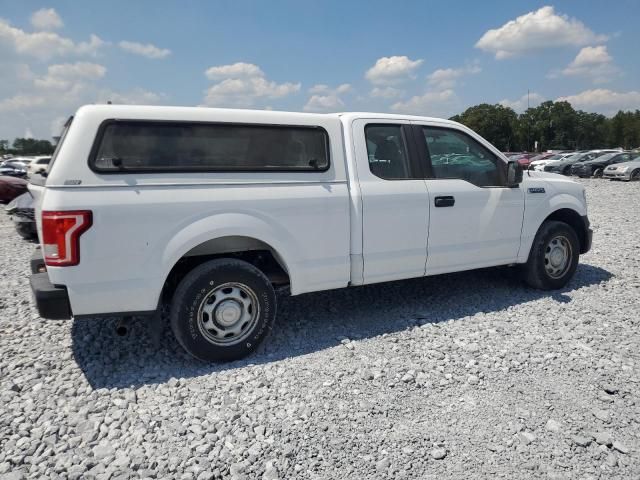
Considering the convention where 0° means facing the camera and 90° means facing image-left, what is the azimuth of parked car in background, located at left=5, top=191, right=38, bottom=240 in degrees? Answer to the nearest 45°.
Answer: approximately 45°

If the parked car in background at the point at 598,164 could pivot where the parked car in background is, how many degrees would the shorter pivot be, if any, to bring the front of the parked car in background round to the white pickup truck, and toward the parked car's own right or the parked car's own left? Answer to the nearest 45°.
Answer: approximately 45° to the parked car's own left

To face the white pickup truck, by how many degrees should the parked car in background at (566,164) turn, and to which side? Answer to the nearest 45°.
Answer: approximately 45° to its left

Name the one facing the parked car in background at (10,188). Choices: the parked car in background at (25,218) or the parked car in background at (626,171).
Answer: the parked car in background at (626,171)

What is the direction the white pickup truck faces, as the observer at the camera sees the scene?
facing away from the viewer and to the right of the viewer

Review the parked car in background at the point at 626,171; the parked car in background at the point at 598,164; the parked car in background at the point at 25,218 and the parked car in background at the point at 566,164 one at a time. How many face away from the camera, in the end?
0

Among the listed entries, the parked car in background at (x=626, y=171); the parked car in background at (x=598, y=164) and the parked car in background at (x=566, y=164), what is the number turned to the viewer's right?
0

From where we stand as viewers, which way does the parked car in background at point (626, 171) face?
facing the viewer and to the left of the viewer
